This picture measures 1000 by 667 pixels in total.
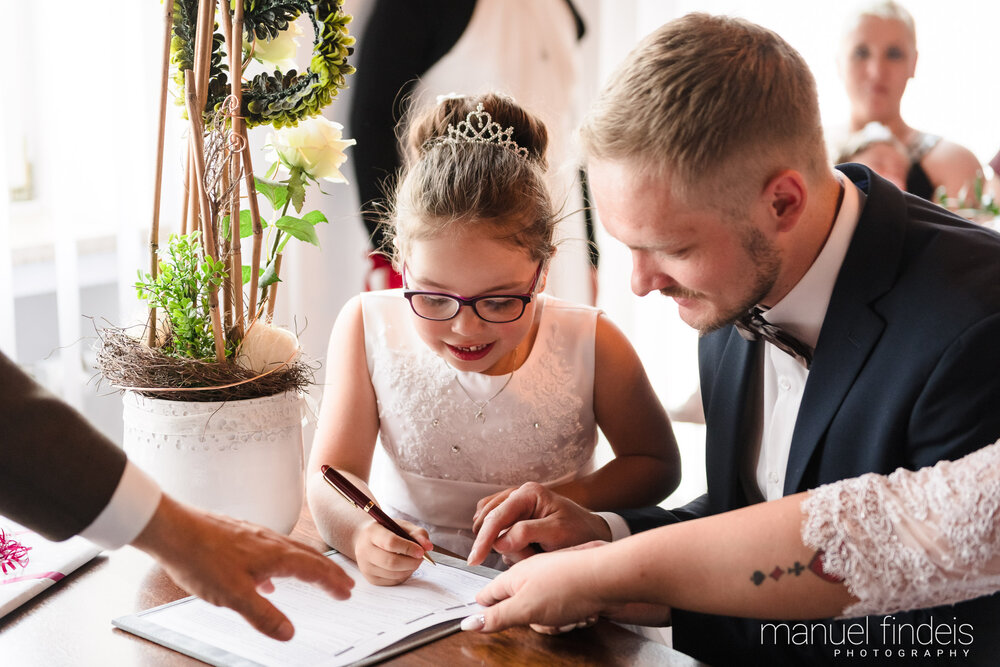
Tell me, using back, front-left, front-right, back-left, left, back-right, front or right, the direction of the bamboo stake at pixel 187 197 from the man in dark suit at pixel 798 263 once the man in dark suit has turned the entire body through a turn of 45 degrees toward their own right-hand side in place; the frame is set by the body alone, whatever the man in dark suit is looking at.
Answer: front

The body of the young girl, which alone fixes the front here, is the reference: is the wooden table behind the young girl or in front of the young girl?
in front

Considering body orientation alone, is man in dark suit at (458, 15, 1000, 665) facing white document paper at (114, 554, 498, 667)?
yes

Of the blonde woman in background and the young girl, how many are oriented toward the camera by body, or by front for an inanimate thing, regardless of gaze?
2

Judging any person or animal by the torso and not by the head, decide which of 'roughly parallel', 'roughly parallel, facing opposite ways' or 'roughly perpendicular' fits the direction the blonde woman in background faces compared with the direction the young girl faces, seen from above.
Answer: roughly parallel

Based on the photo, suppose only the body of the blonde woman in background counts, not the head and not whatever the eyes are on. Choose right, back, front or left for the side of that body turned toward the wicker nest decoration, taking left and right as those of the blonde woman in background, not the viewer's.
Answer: front

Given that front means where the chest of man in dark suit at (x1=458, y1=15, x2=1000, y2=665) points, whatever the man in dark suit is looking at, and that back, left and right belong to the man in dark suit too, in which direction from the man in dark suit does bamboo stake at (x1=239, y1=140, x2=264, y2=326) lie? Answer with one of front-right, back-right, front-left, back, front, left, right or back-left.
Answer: front-right

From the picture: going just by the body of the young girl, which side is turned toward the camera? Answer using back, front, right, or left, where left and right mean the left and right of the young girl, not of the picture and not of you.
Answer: front

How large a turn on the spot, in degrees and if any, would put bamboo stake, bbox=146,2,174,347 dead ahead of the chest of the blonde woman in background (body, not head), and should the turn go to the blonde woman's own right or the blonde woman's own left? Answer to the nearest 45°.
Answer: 0° — they already face it

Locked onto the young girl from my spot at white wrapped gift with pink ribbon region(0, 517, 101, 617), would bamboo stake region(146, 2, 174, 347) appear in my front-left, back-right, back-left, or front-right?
front-left

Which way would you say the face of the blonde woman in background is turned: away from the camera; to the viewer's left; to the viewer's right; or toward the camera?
toward the camera

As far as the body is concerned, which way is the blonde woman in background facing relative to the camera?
toward the camera

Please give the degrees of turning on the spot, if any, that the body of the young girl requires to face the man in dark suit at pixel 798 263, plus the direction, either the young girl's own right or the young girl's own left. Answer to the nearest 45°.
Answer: approximately 45° to the young girl's own left

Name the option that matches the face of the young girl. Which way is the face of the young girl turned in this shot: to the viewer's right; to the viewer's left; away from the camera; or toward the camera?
toward the camera
